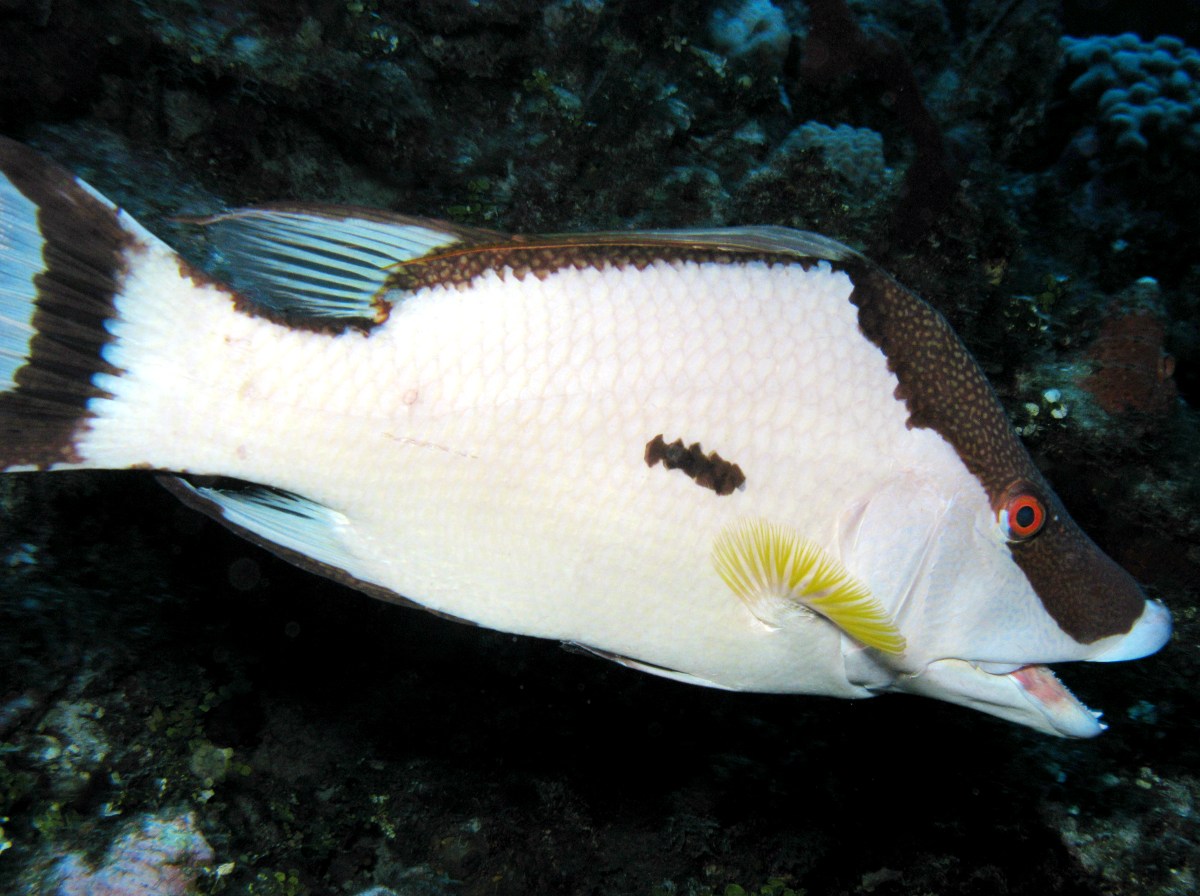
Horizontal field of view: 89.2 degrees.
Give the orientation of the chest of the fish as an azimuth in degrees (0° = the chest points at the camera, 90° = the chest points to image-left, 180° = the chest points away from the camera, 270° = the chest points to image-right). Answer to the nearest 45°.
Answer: approximately 270°

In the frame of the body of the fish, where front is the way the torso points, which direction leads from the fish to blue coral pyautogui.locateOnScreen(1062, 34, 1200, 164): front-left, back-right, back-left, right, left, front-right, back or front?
front-left
